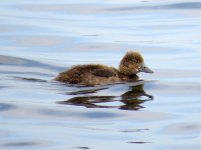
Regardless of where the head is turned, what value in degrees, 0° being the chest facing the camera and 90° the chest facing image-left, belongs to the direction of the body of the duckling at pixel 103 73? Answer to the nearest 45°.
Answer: approximately 270°
